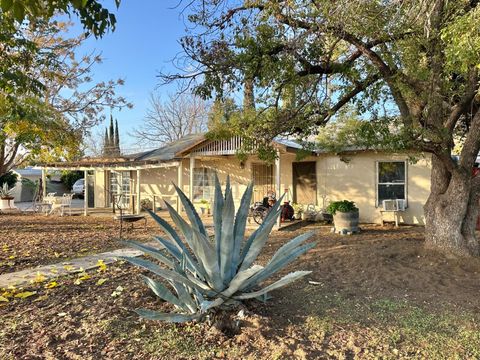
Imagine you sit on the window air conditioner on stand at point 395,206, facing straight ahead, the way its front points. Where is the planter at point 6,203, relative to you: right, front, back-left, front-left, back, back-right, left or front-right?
front-right

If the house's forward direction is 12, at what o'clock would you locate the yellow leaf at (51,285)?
The yellow leaf is roughly at 1 o'clock from the house.

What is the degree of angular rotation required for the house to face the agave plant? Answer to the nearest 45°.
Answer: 0° — it already faces it

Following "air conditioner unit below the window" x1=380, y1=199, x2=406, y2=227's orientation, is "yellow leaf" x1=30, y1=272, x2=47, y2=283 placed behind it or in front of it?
in front

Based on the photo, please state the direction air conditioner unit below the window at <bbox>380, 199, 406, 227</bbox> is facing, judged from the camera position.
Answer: facing the viewer and to the left of the viewer

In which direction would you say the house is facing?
toward the camera

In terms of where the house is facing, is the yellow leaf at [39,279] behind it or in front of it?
in front

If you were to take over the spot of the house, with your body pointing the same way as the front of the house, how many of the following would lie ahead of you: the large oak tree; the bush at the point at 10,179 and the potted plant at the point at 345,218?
2

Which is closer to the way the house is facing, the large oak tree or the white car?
the large oak tree

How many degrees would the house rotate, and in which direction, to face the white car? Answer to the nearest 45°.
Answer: approximately 135° to its right

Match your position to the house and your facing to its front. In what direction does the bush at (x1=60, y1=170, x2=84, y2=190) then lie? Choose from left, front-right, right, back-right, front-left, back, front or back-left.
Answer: back-right
